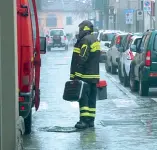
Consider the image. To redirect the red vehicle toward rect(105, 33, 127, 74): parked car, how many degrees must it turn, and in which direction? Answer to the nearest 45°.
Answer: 0° — it already faces it

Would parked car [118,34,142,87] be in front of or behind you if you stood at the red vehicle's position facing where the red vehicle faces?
in front

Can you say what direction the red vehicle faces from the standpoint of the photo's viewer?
facing away from the viewer
